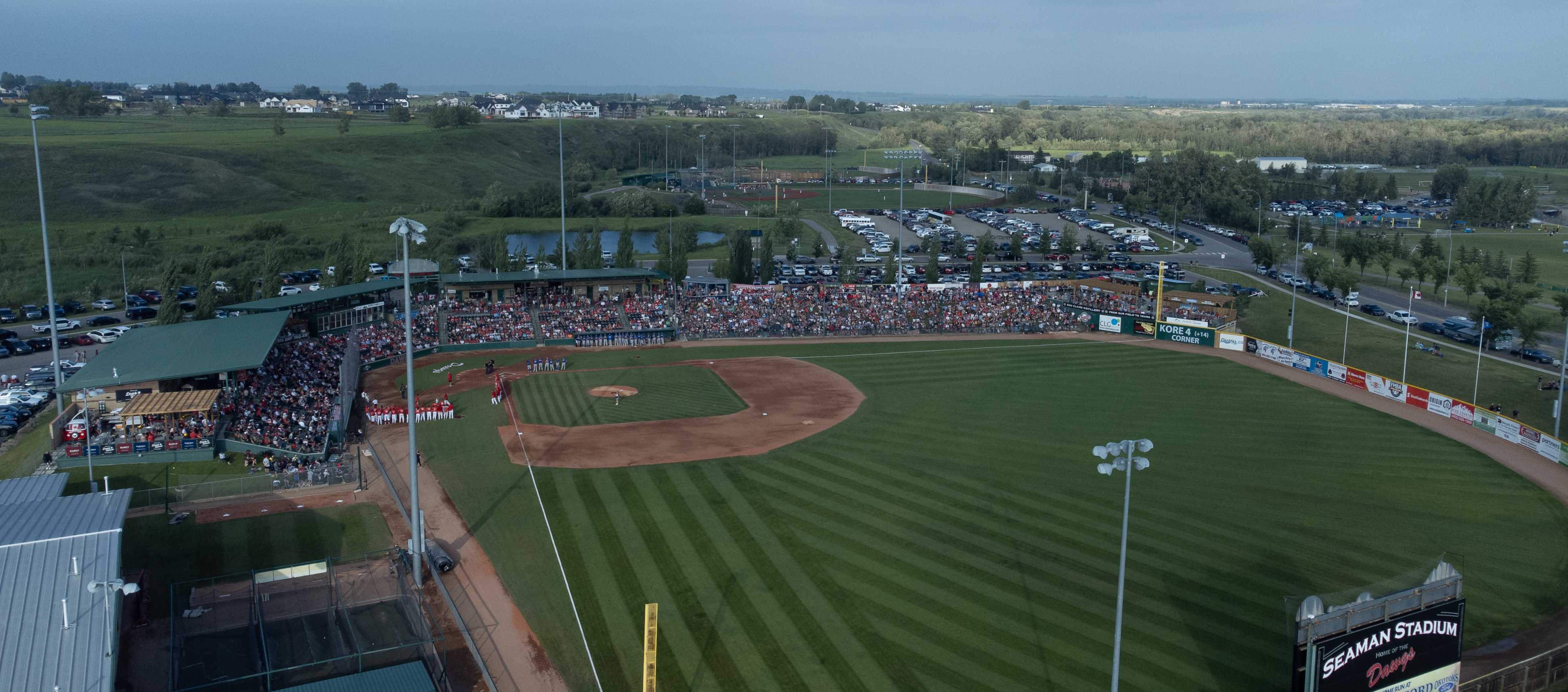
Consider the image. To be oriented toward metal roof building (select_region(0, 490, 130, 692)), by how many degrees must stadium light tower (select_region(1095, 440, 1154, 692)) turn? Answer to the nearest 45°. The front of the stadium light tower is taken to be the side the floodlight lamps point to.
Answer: approximately 90° to its left

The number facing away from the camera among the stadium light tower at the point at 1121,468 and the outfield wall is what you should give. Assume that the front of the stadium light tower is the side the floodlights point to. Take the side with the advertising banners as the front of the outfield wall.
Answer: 1

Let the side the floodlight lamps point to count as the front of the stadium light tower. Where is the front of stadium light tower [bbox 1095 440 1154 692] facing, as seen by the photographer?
facing away from the viewer

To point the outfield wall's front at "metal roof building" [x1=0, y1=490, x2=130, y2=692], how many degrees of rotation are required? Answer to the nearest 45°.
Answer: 0° — it already faces it

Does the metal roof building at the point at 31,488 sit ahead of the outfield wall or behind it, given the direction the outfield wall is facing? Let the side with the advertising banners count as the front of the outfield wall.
ahead

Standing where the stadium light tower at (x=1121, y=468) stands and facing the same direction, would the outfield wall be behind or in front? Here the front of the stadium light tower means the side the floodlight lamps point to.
in front

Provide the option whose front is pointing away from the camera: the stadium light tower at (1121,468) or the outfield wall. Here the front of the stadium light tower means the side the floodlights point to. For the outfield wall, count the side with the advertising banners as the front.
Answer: the stadium light tower

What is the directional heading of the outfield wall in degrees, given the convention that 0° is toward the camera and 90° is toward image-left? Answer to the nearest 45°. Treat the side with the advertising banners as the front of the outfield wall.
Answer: approximately 45°

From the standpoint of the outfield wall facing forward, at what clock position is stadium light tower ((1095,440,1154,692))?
The stadium light tower is roughly at 11 o'clock from the outfield wall.

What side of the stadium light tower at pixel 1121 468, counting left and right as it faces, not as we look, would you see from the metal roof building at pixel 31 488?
left

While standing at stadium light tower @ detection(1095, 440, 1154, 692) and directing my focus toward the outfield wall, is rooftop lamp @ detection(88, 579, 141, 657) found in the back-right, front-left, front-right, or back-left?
back-left

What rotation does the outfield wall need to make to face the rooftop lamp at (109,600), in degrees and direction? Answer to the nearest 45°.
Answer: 0° — it already faces it
